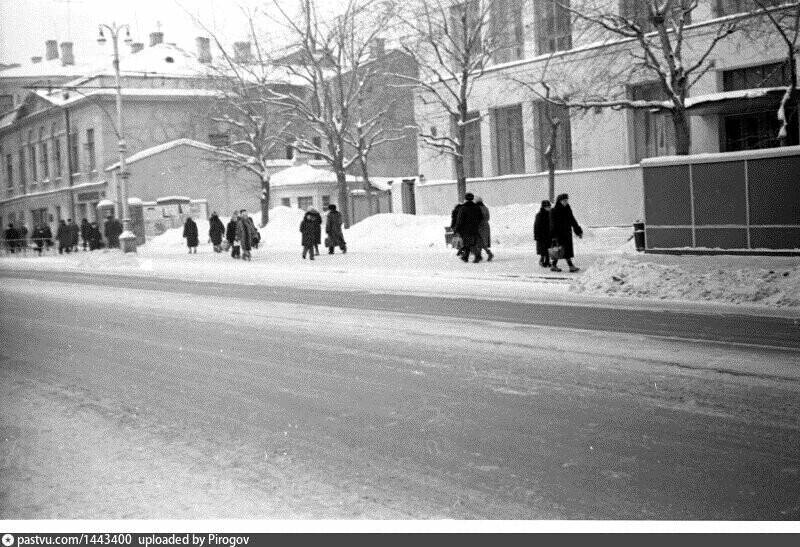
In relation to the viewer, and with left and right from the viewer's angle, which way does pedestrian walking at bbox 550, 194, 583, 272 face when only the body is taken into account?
facing to the right of the viewer

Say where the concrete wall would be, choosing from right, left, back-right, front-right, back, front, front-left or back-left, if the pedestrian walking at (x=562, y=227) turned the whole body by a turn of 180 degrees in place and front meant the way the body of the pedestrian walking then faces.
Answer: right

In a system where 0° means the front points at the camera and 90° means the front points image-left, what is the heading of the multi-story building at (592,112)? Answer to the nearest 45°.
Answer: approximately 45°

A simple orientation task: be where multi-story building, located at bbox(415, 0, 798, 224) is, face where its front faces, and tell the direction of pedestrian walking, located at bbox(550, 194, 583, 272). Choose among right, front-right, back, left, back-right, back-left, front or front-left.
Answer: front-left

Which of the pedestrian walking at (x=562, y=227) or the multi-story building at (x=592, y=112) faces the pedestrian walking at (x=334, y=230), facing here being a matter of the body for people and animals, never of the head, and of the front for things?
the multi-story building

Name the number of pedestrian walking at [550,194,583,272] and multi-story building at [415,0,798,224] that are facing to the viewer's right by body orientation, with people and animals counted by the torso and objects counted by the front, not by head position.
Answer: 1

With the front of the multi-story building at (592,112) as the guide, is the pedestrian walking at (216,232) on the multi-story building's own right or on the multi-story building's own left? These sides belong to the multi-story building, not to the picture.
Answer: on the multi-story building's own right
